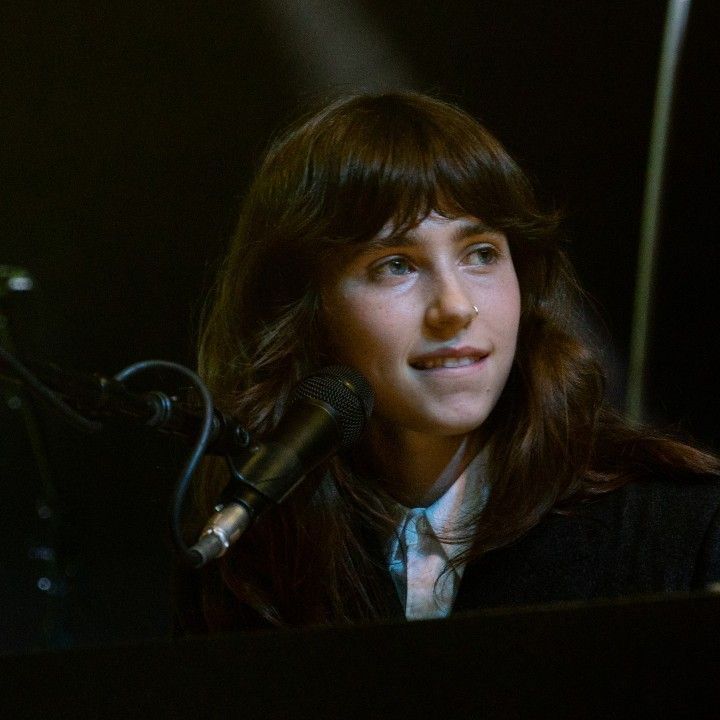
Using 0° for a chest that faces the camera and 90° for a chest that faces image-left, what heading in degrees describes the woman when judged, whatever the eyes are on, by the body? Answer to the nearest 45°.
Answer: approximately 0°

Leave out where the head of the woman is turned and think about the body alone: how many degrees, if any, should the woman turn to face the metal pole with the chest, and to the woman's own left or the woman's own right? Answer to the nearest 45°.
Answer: approximately 135° to the woman's own left

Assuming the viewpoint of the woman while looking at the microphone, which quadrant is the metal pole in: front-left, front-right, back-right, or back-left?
back-right

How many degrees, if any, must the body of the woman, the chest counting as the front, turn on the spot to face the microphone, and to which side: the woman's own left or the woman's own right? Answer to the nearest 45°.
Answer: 0° — they already face it

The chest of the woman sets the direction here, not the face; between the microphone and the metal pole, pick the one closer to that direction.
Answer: the microphone
